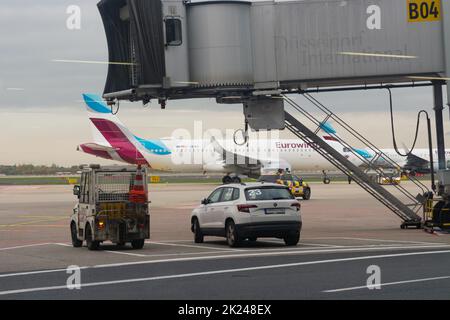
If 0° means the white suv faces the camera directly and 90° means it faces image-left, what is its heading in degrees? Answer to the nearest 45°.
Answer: approximately 135°

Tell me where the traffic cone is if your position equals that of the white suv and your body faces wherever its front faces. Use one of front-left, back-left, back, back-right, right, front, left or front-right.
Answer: front-left

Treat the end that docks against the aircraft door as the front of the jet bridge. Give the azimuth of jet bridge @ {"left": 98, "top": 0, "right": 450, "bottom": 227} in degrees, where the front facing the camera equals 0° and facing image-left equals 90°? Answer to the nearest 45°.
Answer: approximately 90°

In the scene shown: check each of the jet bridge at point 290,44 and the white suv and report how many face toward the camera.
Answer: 0
